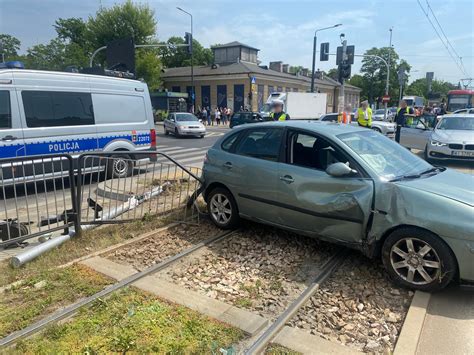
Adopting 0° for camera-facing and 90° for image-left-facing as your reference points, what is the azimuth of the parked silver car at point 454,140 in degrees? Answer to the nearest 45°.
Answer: approximately 0°

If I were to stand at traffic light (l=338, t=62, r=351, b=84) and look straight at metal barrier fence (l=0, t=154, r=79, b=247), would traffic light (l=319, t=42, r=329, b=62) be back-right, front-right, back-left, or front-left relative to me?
back-right

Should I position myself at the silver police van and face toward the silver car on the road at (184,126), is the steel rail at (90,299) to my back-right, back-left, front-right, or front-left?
back-right

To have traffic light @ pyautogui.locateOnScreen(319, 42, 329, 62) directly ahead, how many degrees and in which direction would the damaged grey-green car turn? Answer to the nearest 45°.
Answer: approximately 135° to its left

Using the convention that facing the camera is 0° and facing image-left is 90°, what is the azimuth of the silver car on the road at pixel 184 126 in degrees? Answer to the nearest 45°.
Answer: approximately 315°

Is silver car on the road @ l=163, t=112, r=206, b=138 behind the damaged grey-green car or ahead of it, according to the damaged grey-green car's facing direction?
behind

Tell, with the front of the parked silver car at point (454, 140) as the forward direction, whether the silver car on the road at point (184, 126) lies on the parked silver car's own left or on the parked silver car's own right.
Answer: on the parked silver car's own right

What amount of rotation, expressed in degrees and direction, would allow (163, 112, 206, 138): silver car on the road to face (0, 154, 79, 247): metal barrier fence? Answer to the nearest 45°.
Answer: approximately 45° to its right

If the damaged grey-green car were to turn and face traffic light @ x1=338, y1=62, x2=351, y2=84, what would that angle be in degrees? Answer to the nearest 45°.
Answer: approximately 135° to its left

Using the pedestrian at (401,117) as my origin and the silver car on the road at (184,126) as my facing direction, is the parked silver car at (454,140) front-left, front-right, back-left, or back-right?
back-left
